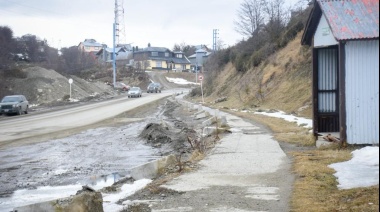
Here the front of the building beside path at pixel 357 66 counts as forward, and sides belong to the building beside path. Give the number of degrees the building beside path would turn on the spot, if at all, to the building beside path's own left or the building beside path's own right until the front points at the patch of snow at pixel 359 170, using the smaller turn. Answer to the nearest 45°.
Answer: approximately 45° to the building beside path's own left

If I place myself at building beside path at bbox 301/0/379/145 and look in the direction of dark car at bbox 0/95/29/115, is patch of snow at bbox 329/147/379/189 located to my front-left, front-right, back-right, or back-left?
back-left

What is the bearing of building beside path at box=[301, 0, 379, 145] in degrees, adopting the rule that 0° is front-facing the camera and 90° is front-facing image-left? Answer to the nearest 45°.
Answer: approximately 45°

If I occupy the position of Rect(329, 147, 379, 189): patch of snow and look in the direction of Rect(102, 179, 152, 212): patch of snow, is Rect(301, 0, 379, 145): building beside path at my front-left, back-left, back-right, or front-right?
back-right

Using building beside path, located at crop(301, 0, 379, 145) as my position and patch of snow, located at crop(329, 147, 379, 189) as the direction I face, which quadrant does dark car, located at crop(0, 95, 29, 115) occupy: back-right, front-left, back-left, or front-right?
back-right

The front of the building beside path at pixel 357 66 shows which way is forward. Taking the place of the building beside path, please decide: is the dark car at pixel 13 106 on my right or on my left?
on my right

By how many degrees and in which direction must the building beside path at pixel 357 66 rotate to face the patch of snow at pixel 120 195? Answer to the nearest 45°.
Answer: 0° — it already faces it

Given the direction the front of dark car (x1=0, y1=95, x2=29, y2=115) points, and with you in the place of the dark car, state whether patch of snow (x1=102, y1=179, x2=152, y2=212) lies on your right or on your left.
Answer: on your left

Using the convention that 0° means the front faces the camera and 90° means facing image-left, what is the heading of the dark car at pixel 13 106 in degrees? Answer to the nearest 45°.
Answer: approximately 45°

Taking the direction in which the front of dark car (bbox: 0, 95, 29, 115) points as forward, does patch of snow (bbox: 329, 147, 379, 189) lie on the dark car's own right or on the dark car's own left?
on the dark car's own left

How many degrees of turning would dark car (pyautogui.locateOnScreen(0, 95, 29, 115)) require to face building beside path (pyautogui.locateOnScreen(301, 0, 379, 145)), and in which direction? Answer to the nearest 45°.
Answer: approximately 45° to its left
